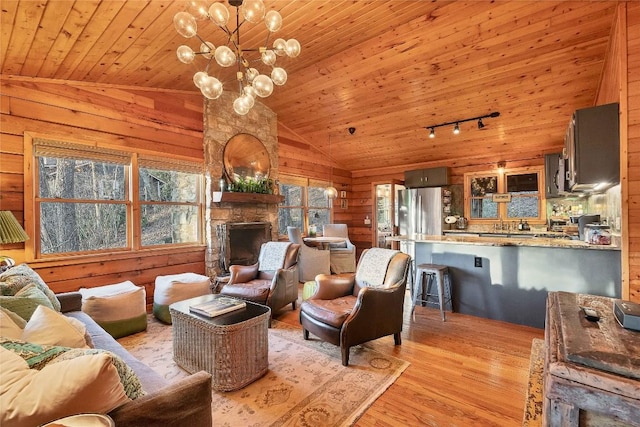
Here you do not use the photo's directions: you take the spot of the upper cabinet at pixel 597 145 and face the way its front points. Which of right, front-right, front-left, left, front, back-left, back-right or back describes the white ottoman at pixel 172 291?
front-left

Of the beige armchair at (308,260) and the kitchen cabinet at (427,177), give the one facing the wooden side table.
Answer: the kitchen cabinet

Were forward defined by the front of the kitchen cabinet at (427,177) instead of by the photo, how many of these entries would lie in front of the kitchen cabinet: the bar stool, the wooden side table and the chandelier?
3

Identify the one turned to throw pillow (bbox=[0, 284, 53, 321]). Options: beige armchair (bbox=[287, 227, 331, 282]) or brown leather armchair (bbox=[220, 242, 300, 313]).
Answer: the brown leather armchair

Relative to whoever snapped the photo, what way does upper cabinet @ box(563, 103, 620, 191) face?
facing to the left of the viewer

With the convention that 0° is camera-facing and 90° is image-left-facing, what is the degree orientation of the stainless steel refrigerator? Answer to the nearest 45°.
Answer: approximately 0°

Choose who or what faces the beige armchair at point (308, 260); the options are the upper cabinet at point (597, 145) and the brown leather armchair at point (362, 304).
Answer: the upper cabinet
